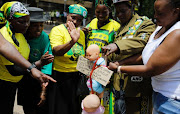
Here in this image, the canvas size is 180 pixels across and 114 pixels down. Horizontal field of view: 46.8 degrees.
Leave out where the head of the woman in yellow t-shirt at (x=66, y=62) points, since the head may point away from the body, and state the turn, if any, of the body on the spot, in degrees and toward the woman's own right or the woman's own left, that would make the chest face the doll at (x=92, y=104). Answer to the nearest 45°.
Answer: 0° — they already face it

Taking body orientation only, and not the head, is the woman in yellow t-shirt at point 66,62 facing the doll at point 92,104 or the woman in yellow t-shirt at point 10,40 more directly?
the doll

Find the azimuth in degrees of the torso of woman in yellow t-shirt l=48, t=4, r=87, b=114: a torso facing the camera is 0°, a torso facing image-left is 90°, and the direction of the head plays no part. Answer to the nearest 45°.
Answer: approximately 315°

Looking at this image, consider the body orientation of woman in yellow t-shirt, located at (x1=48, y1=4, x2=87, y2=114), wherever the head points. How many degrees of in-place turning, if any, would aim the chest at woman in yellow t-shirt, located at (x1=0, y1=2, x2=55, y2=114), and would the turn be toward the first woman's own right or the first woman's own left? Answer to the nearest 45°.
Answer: approximately 90° to the first woman's own right
